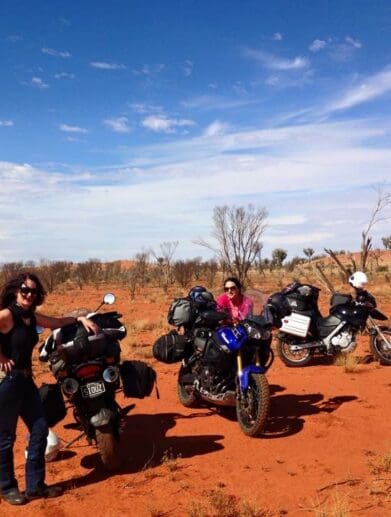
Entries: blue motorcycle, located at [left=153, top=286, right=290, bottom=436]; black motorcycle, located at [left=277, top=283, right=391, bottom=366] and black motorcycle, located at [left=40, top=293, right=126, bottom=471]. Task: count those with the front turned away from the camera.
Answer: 1

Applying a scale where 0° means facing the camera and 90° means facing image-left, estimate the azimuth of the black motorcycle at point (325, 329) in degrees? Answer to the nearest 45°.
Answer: approximately 270°

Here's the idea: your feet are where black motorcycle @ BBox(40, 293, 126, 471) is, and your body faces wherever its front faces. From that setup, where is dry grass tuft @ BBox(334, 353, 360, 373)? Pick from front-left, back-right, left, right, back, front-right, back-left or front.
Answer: front-right

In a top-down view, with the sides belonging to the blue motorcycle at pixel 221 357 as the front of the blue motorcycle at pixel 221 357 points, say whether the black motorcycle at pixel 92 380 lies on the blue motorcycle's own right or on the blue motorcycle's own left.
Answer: on the blue motorcycle's own right

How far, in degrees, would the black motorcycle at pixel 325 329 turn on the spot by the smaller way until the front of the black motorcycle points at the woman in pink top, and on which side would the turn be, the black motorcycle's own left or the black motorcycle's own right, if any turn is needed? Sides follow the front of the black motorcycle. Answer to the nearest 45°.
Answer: approximately 135° to the black motorcycle's own right

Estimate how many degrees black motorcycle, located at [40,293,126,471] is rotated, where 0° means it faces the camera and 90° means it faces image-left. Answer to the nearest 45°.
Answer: approximately 180°

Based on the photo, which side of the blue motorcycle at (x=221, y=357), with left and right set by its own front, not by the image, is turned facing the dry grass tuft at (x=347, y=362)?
left

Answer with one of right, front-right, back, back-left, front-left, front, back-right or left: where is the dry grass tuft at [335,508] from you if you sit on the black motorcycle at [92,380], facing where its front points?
back-right

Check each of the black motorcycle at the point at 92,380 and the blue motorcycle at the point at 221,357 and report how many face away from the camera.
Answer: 1

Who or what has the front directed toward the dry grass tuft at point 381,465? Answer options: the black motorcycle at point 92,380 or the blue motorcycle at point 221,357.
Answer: the blue motorcycle at point 221,357

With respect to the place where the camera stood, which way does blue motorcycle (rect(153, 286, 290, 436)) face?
facing the viewer and to the right of the viewer

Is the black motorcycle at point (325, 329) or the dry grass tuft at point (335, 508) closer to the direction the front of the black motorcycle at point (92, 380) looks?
the black motorcycle

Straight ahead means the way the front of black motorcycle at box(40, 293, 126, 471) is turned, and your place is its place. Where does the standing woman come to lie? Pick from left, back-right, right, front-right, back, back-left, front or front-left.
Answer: back-left
